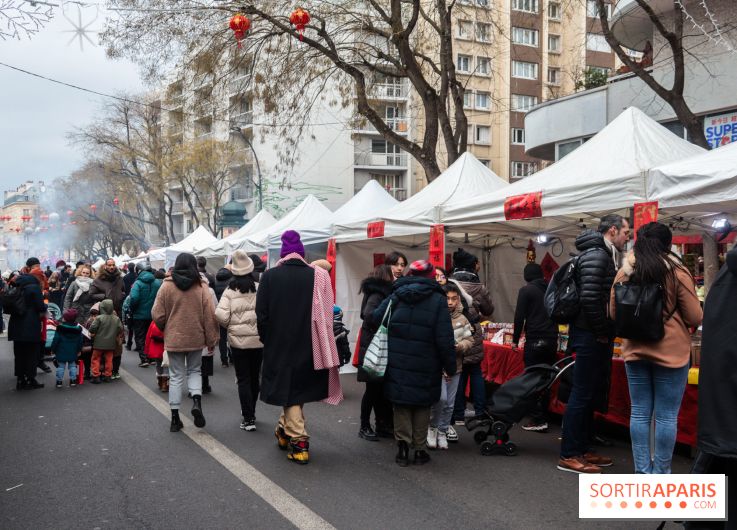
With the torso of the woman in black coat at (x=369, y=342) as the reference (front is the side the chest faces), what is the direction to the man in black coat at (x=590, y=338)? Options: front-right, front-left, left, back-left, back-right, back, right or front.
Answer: front-right

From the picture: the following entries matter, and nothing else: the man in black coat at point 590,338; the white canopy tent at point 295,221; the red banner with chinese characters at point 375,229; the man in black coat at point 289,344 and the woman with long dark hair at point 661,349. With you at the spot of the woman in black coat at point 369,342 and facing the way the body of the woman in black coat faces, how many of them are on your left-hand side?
2

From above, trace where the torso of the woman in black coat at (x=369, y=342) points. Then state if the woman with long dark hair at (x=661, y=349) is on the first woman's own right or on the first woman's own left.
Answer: on the first woman's own right

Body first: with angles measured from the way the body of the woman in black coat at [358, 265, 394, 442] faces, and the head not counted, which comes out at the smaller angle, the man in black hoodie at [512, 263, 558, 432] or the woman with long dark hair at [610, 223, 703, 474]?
the man in black hoodie

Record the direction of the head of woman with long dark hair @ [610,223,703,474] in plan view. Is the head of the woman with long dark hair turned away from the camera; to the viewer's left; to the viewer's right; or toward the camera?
away from the camera

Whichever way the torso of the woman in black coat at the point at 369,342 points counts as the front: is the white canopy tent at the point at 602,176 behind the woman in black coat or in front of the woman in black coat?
in front

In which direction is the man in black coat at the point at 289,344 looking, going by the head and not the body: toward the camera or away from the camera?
away from the camera
